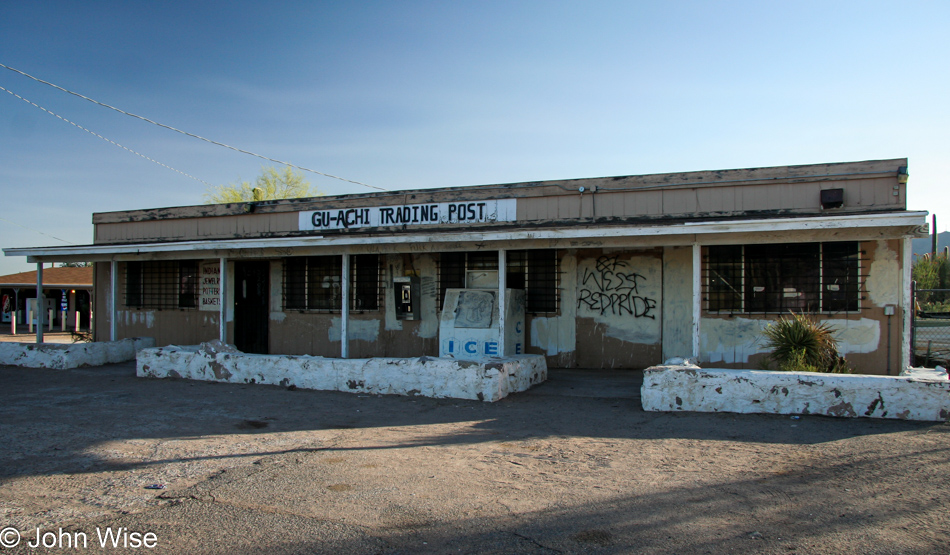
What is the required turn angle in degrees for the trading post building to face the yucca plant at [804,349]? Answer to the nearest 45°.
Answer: approximately 90° to its left

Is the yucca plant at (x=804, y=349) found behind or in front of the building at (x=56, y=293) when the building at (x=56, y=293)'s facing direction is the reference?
in front

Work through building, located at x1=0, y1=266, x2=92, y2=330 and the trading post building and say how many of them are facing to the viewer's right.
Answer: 0

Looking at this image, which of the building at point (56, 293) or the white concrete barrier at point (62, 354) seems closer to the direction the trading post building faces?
the white concrete barrier

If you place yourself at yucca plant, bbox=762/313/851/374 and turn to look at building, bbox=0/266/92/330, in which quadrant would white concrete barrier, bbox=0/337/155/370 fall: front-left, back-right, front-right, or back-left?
front-left

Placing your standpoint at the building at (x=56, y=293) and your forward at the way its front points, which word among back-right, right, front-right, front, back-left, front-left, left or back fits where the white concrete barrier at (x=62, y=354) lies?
front

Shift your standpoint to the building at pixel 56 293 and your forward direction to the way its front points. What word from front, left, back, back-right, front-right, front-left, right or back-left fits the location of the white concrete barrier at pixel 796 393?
front

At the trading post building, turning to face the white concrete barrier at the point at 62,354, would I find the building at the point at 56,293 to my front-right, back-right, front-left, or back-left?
front-right

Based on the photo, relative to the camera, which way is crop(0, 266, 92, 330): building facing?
toward the camera

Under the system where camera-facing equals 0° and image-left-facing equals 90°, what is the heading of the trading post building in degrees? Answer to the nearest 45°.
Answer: approximately 45°

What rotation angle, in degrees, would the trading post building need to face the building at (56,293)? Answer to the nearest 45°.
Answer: approximately 90° to its right

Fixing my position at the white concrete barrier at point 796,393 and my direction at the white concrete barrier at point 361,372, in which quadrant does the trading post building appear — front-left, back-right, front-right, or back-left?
front-right

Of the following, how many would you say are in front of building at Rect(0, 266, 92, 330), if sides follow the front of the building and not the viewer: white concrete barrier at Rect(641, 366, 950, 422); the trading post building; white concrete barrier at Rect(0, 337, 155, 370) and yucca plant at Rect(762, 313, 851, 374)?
4

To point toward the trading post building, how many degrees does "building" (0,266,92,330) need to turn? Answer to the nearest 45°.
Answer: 0° — it already faces it

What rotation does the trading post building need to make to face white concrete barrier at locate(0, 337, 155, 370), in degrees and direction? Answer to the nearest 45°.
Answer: approximately 45° to its right
